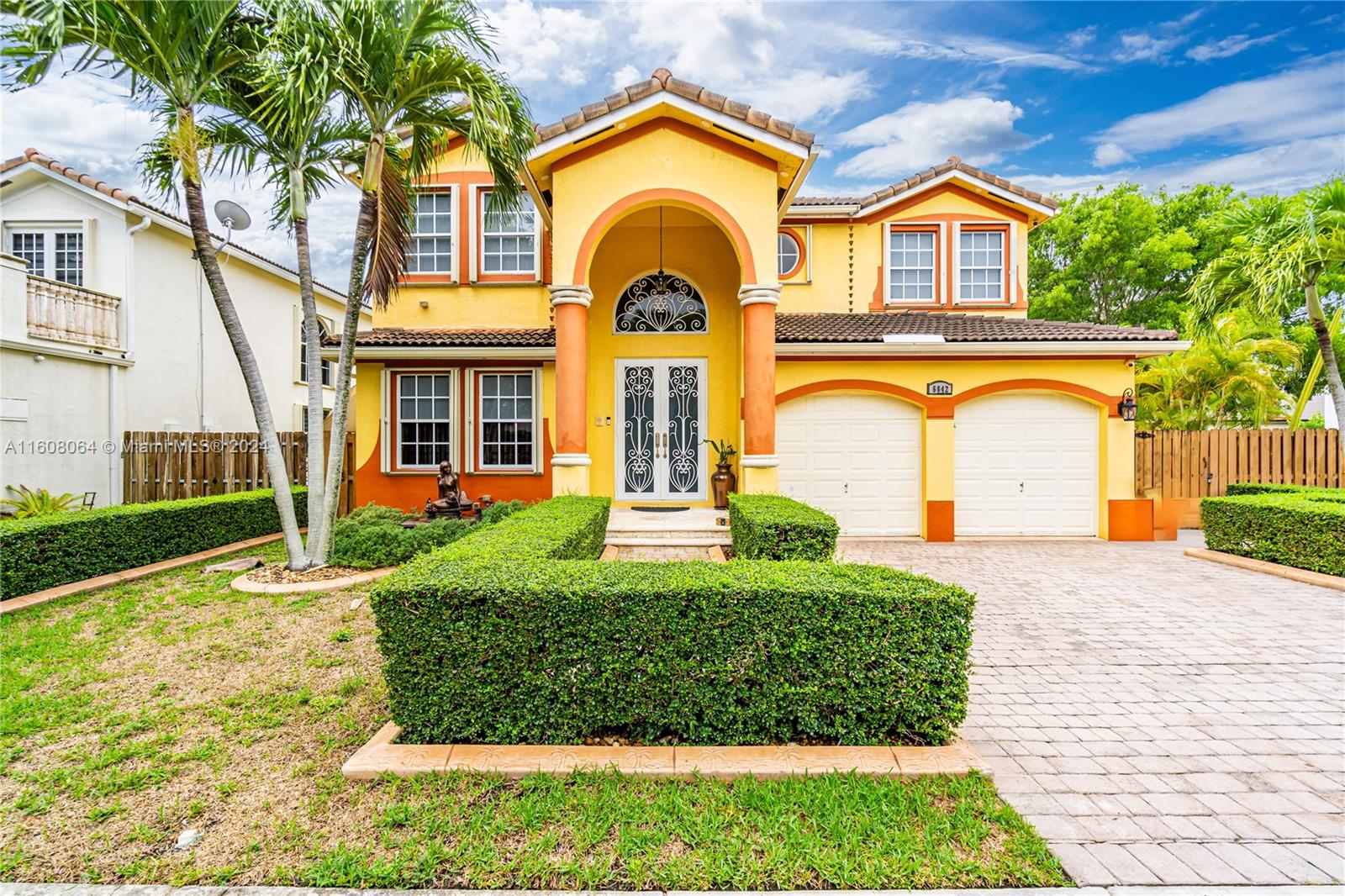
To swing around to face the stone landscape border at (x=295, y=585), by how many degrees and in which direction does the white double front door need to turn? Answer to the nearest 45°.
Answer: approximately 45° to its right

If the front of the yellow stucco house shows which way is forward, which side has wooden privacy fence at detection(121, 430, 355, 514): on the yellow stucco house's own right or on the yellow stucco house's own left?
on the yellow stucco house's own right

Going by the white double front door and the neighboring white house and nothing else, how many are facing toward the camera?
2

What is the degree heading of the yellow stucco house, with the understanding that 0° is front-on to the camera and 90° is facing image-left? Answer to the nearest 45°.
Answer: approximately 0°

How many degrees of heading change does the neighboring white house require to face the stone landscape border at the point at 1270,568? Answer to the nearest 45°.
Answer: approximately 45° to its left

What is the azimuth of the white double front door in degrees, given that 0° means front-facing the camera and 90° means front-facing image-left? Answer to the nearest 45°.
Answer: approximately 0°

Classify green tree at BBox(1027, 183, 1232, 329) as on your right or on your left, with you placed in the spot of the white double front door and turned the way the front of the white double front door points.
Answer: on your left

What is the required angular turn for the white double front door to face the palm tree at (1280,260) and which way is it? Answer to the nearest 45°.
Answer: approximately 90° to its left

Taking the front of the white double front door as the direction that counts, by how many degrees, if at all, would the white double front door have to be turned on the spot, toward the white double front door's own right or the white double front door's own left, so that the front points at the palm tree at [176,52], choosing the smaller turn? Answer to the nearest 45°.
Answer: approximately 45° to the white double front door's own right

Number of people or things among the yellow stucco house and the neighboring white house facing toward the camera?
2

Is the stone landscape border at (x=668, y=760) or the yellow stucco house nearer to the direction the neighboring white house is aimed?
the stone landscape border

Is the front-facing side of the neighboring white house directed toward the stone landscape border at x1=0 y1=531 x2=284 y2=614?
yes
